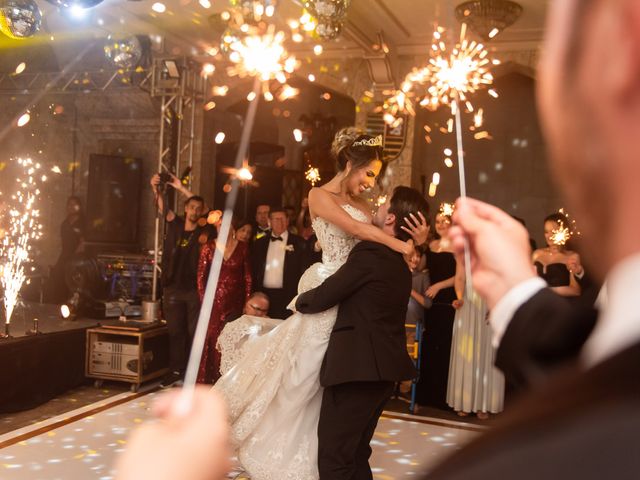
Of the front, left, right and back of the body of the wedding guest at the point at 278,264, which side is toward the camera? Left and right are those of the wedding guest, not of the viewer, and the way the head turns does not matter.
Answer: front

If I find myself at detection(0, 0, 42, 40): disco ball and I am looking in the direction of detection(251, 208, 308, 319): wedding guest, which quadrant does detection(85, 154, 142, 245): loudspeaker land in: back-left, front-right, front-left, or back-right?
front-left

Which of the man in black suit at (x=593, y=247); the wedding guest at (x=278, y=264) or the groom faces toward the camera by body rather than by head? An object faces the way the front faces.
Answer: the wedding guest

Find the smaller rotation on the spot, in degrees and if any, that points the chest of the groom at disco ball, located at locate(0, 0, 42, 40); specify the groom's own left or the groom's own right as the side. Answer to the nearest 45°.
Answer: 0° — they already face it

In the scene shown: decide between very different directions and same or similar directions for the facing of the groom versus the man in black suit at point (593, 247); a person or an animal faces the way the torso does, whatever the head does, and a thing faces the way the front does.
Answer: same or similar directions

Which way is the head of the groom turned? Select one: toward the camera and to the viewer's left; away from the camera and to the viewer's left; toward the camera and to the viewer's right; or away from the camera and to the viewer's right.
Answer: away from the camera and to the viewer's left

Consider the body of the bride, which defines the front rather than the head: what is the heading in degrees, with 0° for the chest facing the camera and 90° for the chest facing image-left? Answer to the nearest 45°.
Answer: approximately 315°

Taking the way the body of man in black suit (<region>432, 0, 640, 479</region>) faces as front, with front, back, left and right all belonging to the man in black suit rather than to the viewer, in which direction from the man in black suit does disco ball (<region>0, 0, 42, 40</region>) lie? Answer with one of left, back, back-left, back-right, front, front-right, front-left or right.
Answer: front

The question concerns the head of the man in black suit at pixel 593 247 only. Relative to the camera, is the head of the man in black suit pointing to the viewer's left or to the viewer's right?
to the viewer's left

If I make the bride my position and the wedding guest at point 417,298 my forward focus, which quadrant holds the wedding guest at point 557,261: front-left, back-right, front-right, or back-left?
front-right

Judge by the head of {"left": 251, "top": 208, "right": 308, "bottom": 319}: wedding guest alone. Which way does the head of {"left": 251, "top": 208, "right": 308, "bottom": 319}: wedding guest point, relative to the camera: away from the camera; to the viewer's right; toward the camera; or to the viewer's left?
toward the camera

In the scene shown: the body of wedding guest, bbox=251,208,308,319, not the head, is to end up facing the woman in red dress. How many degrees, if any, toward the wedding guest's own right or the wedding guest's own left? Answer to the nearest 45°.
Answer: approximately 45° to the wedding guest's own right

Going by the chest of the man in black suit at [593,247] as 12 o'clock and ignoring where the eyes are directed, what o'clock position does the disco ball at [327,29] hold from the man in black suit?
The disco ball is roughly at 1 o'clock from the man in black suit.

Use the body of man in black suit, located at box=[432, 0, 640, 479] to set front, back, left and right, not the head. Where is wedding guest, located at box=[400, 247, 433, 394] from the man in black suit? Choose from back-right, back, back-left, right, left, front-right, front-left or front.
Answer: front-right

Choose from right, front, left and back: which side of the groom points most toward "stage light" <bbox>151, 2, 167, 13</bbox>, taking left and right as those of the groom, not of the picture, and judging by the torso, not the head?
front

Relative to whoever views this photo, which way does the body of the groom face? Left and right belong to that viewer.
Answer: facing away from the viewer and to the left of the viewer

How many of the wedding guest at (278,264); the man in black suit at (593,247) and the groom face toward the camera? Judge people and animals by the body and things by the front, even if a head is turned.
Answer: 1
